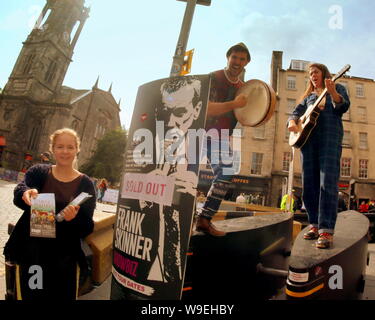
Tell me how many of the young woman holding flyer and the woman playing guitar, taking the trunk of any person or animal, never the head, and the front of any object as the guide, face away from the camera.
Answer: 0

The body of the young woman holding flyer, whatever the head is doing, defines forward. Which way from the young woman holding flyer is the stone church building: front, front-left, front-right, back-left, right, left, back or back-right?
back

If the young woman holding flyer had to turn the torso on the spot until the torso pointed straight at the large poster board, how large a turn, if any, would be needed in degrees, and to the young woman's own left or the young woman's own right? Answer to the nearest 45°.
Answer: approximately 45° to the young woman's own left

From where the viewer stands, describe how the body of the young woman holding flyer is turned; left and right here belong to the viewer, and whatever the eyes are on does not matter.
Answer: facing the viewer

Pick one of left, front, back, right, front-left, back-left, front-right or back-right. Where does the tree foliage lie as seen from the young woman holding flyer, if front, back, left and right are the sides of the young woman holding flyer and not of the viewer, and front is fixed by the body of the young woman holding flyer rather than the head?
back

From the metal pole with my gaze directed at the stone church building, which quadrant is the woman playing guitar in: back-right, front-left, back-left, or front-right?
back-right

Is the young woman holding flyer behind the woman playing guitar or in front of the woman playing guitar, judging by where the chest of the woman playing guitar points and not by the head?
in front

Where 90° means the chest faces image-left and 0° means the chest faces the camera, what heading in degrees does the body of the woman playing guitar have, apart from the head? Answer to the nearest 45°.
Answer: approximately 45°
